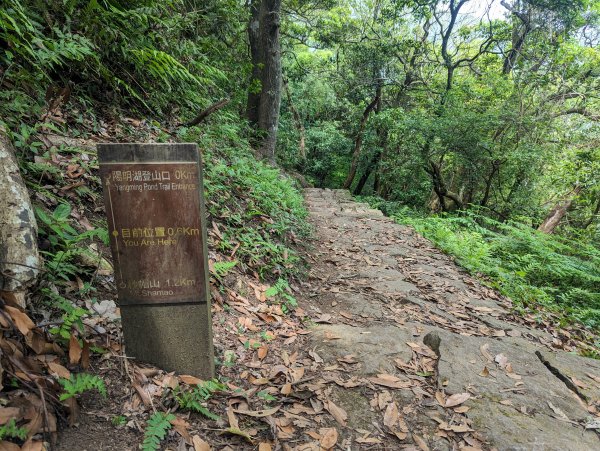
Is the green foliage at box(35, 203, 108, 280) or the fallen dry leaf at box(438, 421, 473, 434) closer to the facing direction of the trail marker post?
the fallen dry leaf

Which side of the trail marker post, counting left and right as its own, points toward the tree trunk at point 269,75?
back

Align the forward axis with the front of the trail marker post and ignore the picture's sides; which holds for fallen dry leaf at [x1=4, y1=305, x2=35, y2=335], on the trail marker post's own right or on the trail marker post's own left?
on the trail marker post's own right

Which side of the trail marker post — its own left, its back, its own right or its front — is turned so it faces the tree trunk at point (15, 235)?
right

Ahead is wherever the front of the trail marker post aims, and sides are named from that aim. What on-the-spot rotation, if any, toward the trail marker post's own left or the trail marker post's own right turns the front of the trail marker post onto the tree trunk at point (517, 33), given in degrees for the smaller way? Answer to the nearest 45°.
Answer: approximately 135° to the trail marker post's own left

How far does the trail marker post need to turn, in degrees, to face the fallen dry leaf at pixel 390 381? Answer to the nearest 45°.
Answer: approximately 90° to its left

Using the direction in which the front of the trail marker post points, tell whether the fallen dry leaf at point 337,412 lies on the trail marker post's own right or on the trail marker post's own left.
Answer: on the trail marker post's own left

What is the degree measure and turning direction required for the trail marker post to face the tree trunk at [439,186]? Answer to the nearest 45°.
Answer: approximately 135° to its left

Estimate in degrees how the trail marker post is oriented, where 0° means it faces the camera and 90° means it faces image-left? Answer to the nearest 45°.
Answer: approximately 0°

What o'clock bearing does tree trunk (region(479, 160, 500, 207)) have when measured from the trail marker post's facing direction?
The tree trunk is roughly at 8 o'clock from the trail marker post.

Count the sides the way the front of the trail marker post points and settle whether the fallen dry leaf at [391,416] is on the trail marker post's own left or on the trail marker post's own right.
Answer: on the trail marker post's own left

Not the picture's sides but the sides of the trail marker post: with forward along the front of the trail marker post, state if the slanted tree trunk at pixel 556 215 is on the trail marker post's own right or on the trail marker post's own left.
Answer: on the trail marker post's own left

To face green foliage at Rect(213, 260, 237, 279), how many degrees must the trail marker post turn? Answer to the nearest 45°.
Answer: approximately 135° to its left

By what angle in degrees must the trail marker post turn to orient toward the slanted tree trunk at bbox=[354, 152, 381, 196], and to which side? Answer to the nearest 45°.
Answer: approximately 135° to its left

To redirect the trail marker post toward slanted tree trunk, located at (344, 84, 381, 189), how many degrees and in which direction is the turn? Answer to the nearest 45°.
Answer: approximately 135° to its left
